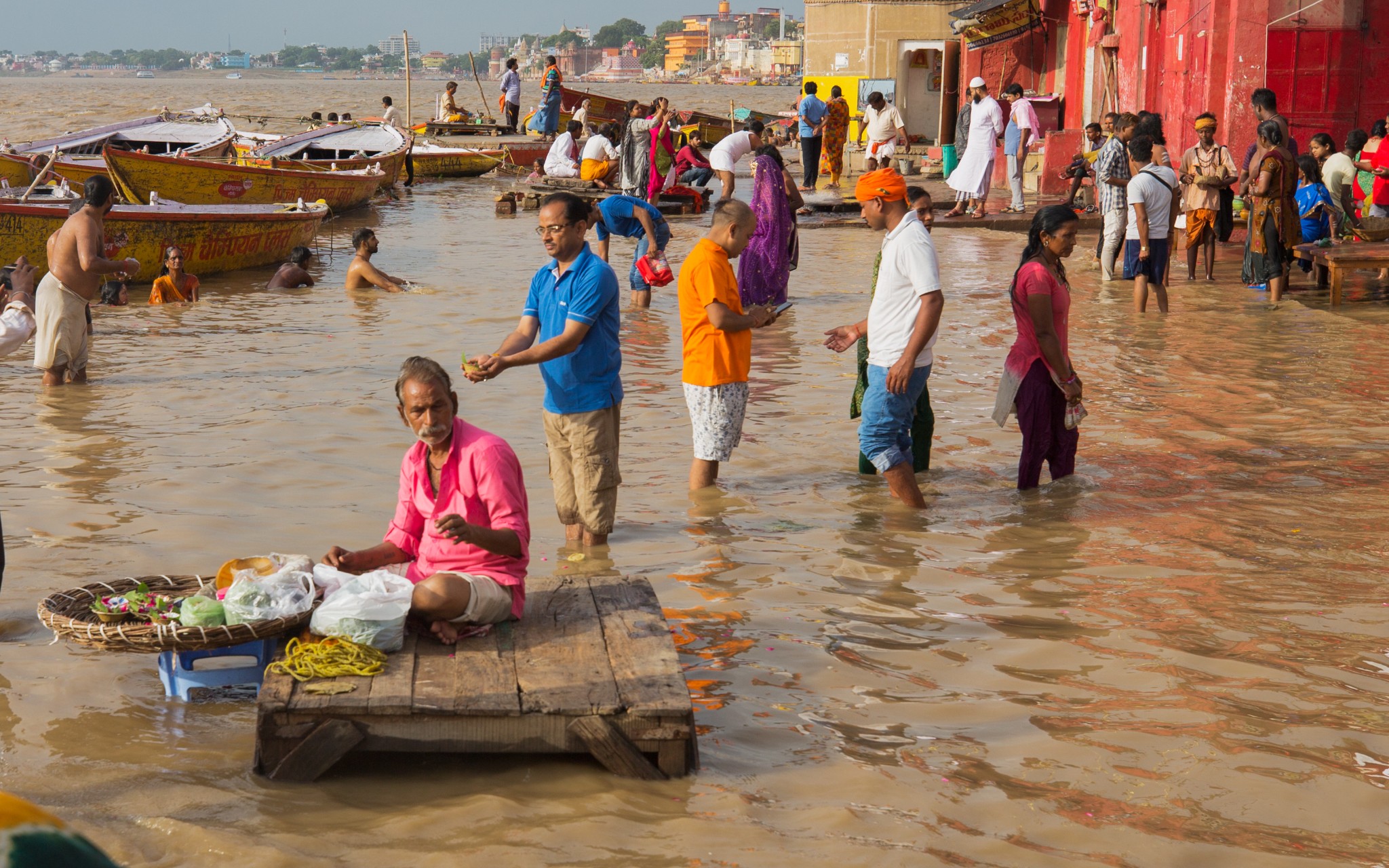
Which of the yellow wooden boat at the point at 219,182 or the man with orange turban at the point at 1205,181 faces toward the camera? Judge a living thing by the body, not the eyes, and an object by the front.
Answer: the man with orange turban

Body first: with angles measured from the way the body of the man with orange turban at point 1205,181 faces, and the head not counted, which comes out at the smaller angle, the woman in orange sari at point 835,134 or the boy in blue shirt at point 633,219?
the boy in blue shirt

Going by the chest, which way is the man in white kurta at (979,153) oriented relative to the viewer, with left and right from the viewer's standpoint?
facing the viewer and to the left of the viewer

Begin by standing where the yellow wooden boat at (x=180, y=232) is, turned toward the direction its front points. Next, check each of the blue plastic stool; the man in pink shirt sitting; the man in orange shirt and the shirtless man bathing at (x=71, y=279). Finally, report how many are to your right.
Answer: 4

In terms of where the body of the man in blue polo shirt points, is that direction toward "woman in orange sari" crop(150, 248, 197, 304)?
no

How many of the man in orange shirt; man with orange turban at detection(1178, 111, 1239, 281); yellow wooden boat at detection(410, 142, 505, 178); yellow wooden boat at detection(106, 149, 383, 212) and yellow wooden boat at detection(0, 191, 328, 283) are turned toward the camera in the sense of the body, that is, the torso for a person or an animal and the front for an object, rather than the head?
1

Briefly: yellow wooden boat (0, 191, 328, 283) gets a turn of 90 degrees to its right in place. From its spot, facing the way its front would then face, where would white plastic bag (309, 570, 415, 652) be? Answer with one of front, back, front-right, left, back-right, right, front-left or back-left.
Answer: front

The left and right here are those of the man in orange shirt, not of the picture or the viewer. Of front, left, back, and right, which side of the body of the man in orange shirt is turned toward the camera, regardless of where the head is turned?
right

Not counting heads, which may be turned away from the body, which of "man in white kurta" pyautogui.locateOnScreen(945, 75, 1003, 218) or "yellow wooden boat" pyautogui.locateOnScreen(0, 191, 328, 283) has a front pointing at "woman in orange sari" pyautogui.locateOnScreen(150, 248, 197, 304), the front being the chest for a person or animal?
the man in white kurta

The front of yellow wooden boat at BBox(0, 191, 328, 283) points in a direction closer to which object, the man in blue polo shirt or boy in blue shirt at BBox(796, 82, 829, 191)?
the boy in blue shirt

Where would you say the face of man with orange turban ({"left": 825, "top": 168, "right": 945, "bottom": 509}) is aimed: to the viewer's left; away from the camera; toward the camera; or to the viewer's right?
to the viewer's left

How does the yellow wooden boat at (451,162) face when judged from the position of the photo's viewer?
facing to the right of the viewer

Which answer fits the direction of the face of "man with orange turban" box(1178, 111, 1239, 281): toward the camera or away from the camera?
toward the camera

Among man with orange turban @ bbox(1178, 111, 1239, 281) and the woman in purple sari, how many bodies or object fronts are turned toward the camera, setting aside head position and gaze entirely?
1

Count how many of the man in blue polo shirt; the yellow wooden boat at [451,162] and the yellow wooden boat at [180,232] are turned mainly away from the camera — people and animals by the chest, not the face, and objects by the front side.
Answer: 0

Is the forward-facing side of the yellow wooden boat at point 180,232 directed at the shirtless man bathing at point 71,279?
no

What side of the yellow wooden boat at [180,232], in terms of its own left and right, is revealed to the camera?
right

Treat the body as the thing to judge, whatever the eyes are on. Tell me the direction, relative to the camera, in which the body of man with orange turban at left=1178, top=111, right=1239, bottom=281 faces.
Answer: toward the camera
